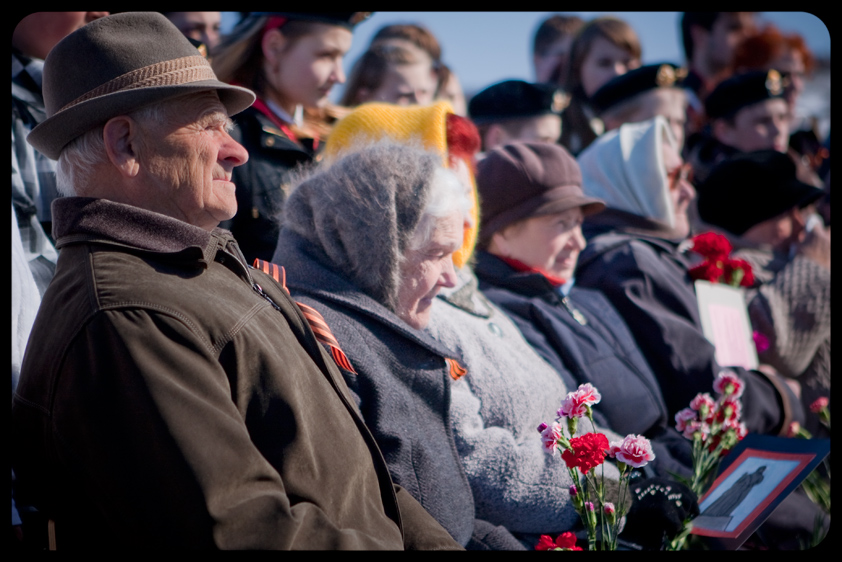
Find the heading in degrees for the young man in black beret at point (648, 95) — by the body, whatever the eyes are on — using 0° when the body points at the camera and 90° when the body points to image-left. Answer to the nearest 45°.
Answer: approximately 315°

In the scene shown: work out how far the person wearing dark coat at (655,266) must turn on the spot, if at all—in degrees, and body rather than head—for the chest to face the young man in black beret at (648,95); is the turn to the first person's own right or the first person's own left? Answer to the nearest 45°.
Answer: approximately 90° to the first person's own left

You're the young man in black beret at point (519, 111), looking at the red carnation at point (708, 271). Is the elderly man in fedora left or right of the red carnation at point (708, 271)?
right

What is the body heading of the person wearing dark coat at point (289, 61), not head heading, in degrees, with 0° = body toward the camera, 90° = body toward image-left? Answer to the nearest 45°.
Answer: approximately 315°

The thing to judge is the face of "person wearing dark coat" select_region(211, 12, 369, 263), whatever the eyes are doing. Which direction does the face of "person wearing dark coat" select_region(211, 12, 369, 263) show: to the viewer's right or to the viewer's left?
to the viewer's right

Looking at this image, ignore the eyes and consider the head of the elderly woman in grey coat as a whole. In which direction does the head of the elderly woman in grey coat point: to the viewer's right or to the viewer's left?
to the viewer's right

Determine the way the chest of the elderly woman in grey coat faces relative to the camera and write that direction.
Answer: to the viewer's right

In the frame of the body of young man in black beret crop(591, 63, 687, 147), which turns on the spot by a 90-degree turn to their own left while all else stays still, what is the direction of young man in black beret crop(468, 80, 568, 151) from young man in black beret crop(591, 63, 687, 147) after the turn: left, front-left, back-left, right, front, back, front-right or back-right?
back

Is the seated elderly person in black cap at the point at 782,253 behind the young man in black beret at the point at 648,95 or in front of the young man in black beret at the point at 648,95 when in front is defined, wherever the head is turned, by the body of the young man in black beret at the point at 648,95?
in front

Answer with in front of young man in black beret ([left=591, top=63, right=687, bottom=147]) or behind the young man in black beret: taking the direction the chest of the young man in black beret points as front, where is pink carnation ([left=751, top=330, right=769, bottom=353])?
in front

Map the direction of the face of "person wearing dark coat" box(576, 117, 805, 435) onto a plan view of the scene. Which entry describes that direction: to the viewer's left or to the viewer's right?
to the viewer's right

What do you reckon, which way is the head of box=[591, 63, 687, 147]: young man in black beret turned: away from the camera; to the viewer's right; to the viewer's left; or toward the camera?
to the viewer's right
